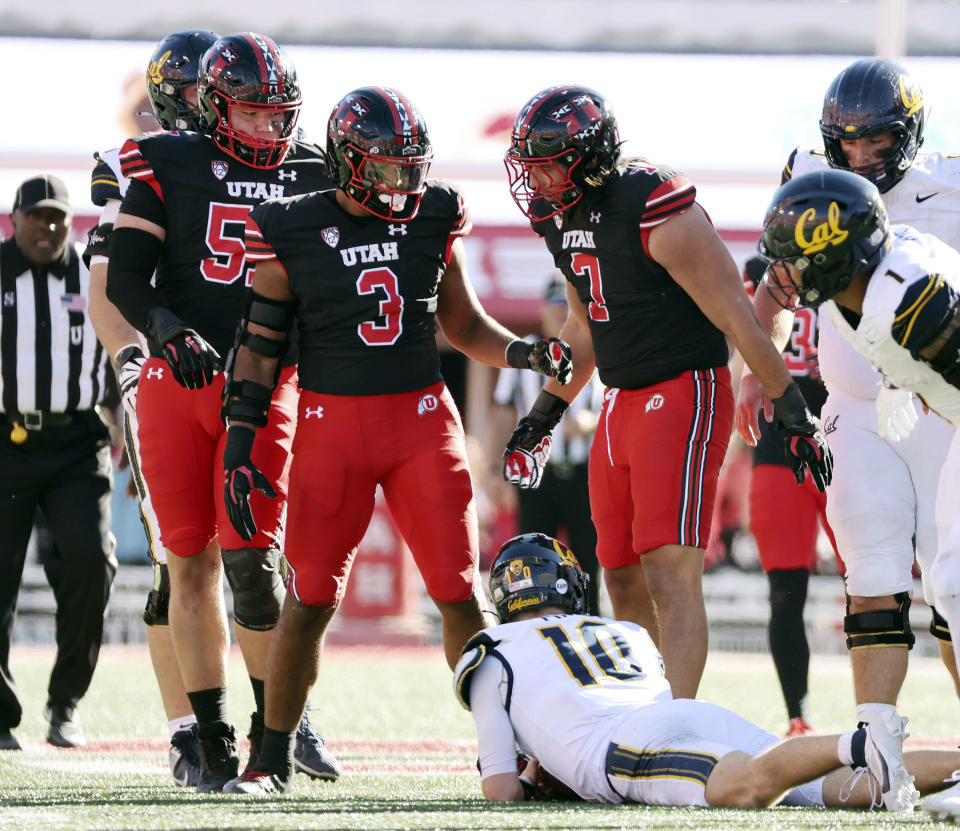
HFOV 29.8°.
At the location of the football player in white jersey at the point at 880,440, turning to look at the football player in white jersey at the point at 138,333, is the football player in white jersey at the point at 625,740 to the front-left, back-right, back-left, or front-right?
front-left

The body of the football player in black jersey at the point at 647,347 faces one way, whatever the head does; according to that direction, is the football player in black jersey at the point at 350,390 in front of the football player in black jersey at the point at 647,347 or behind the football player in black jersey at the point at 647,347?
in front

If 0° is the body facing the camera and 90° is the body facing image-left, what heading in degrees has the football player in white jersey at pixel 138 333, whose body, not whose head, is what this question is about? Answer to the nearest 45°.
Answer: approximately 315°

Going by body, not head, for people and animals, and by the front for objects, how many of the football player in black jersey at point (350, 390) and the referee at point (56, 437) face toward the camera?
2

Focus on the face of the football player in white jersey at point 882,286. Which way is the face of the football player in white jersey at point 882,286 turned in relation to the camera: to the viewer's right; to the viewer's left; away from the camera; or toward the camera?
to the viewer's left

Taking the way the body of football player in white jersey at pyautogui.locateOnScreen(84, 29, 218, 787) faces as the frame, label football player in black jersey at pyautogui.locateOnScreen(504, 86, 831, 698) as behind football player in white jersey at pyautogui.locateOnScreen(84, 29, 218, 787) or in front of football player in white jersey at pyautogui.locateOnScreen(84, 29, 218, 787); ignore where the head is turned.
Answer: in front

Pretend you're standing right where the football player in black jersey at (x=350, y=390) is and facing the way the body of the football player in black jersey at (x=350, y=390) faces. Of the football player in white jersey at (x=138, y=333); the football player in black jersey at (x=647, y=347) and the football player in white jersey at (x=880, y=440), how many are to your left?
2

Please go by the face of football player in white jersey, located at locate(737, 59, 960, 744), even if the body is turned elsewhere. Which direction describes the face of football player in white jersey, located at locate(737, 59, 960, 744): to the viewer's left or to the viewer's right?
to the viewer's left

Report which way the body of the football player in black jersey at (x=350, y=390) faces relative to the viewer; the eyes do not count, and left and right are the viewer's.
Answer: facing the viewer

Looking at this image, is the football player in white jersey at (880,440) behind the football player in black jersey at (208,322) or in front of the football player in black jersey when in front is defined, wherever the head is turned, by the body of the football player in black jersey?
in front

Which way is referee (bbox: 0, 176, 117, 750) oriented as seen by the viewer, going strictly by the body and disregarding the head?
toward the camera
